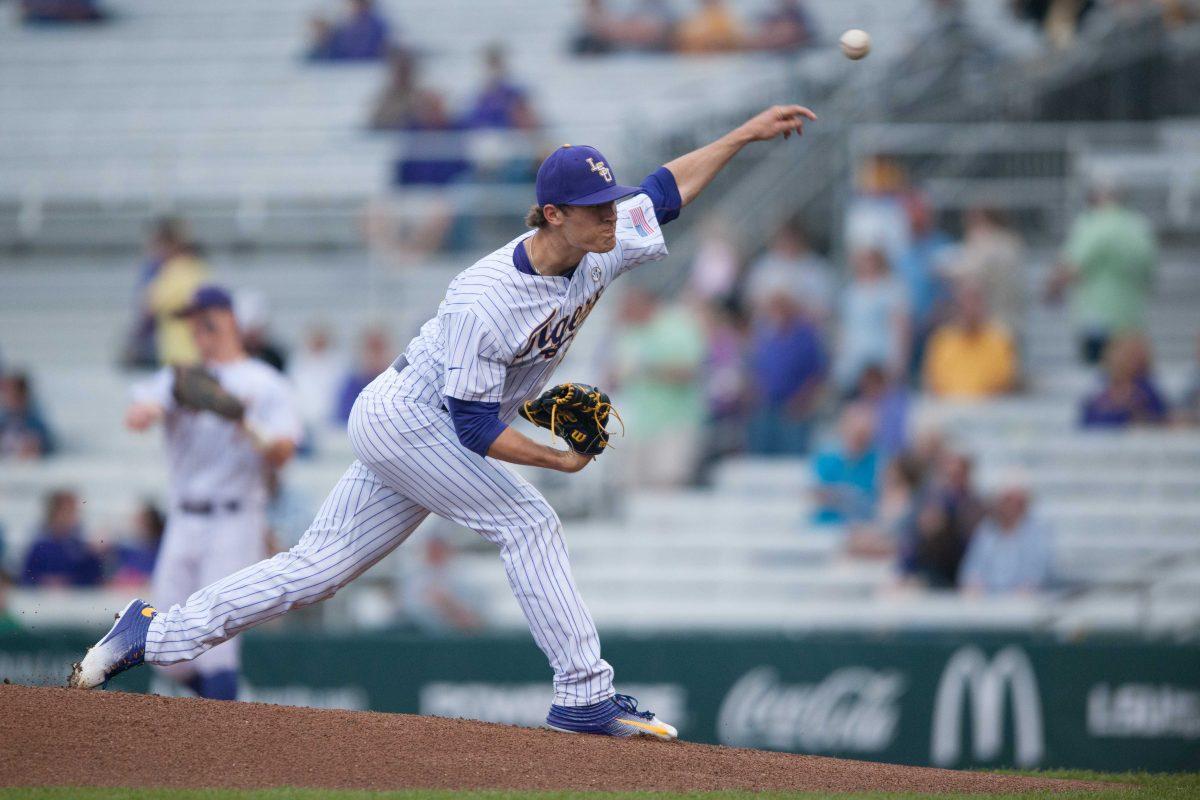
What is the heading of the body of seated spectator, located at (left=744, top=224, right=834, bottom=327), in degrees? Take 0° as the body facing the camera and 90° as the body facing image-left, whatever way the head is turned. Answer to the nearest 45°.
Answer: approximately 0°

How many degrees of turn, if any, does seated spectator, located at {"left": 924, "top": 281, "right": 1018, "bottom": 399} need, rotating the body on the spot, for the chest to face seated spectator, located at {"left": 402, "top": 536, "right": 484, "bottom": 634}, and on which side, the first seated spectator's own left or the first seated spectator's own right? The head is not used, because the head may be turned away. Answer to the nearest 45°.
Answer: approximately 45° to the first seated spectator's own right

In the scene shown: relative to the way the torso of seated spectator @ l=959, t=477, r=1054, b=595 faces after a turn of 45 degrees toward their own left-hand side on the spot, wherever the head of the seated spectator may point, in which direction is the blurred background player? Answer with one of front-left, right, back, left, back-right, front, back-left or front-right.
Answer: right

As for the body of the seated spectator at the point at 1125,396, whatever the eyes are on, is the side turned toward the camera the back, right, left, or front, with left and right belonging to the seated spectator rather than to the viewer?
front

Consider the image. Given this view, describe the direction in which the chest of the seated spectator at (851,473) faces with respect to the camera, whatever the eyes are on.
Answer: toward the camera

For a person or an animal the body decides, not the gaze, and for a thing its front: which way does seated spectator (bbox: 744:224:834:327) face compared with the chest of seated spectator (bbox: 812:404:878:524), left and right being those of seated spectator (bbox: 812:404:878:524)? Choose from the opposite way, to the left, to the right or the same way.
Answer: the same way

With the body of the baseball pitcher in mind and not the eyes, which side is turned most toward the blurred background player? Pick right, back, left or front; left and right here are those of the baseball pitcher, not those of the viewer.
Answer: left

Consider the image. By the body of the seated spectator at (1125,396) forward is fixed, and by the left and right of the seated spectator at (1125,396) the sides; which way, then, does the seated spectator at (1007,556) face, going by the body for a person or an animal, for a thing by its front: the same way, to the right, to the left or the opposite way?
the same way

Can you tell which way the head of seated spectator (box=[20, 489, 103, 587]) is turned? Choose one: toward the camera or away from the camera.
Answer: toward the camera

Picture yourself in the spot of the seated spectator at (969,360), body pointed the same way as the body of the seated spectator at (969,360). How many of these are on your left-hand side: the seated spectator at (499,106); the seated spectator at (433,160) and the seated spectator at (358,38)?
0

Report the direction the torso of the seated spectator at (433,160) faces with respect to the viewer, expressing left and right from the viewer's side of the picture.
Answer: facing the viewer

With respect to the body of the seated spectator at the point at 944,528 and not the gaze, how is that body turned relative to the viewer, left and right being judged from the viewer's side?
facing the viewer and to the left of the viewer

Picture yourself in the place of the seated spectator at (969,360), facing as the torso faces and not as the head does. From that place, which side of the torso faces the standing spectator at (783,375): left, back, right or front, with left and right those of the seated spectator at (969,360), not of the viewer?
right

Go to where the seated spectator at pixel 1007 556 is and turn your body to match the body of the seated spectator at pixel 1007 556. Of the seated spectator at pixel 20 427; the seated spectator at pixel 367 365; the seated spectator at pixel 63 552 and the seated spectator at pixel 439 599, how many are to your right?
4

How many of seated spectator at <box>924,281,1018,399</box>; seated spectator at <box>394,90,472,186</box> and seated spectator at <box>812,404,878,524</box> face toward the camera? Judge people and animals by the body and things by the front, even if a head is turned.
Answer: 3

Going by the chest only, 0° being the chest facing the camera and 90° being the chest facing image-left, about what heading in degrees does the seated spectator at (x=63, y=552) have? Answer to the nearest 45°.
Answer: approximately 0°

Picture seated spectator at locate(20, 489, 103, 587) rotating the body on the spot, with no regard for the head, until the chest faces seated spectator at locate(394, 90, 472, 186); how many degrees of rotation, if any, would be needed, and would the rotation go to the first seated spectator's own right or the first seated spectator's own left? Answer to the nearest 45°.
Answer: approximately 135° to the first seated spectator's own left

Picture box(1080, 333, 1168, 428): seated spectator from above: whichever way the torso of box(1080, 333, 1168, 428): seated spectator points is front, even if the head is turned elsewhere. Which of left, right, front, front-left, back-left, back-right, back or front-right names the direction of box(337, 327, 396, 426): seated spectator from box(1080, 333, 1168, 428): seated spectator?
right

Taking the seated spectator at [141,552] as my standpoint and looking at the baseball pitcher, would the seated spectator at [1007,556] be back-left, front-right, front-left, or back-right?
front-left

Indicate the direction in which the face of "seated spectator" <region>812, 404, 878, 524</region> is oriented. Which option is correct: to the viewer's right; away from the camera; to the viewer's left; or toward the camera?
toward the camera
